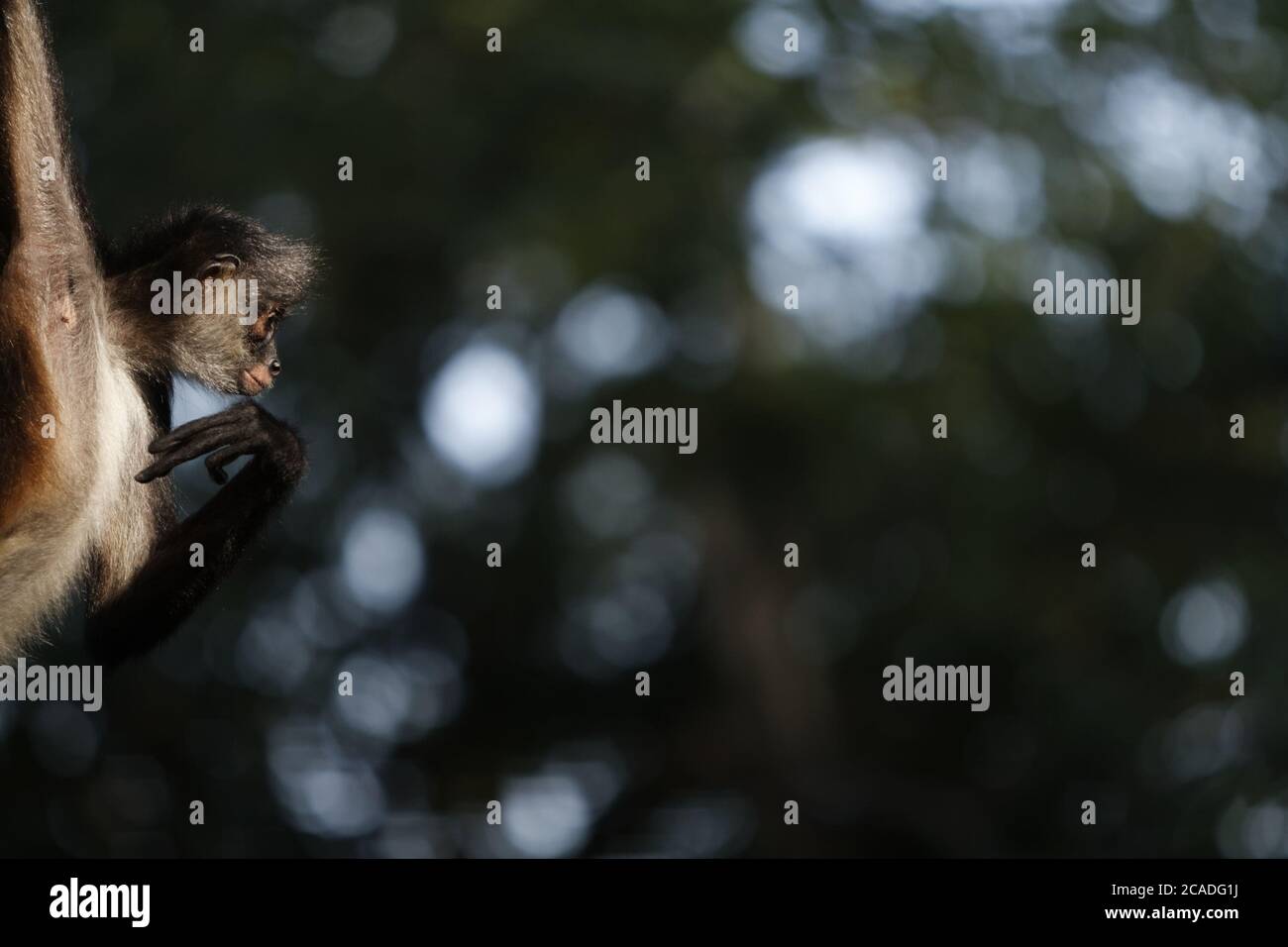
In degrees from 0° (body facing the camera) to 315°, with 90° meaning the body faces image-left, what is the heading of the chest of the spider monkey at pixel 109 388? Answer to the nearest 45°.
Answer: approximately 270°
